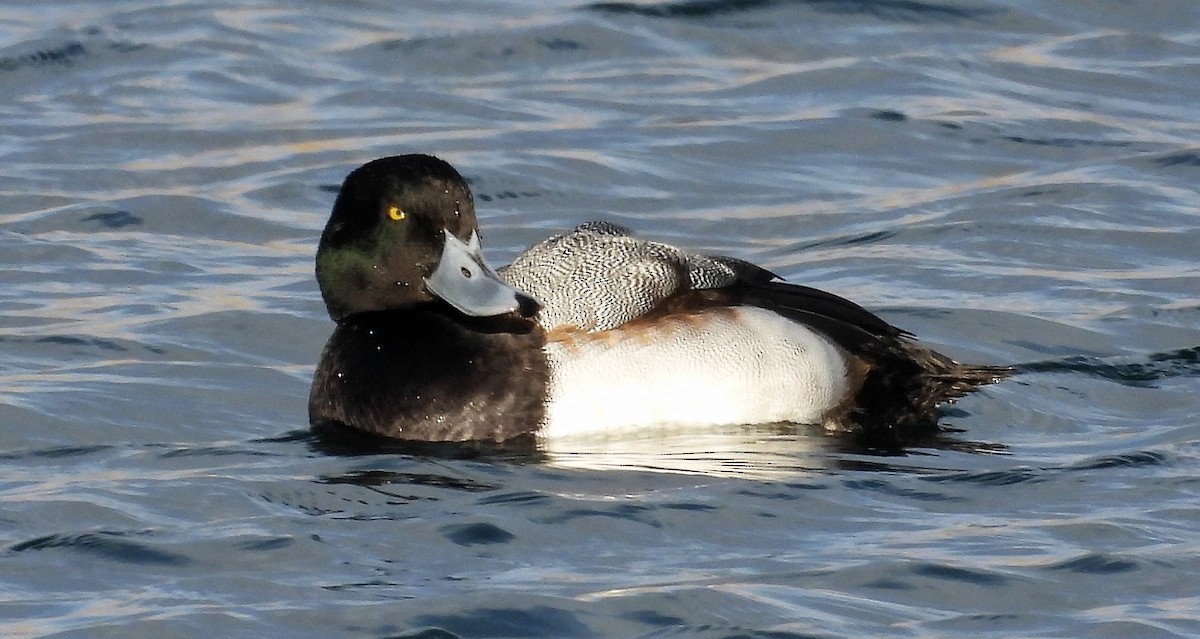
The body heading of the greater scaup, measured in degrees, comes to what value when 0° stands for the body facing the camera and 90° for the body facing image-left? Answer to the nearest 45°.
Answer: approximately 90°
